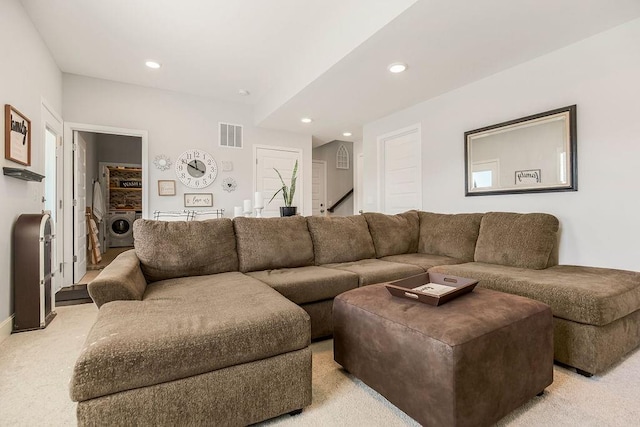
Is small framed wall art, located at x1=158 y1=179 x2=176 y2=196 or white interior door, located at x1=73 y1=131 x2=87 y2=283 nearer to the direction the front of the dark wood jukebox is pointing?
the small framed wall art

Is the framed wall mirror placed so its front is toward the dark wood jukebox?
yes

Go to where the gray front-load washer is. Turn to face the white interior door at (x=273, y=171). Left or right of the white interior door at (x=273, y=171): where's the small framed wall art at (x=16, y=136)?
right

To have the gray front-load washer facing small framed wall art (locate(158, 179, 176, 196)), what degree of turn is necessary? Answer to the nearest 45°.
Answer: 0° — it already faces it

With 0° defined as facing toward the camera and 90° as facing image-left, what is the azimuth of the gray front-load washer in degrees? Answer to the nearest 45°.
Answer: approximately 0°

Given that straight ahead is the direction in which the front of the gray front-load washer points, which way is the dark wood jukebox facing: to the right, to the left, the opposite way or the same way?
to the left

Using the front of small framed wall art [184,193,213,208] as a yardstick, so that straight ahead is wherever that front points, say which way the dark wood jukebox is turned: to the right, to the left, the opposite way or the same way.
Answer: to the left

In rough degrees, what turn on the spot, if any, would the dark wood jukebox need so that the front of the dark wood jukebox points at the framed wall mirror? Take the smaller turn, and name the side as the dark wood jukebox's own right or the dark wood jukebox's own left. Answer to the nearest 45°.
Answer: approximately 45° to the dark wood jukebox's own right

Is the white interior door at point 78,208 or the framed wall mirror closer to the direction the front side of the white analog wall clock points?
the framed wall mirror

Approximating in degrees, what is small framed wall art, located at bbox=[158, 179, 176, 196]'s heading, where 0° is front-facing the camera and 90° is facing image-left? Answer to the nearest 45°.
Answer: approximately 0°

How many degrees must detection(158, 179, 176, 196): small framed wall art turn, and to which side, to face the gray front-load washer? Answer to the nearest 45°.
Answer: approximately 180°

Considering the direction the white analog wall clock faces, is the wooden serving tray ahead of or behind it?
ahead

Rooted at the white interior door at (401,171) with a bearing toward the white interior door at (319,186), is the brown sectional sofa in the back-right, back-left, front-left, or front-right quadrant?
back-left

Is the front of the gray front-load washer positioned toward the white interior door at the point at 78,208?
yes

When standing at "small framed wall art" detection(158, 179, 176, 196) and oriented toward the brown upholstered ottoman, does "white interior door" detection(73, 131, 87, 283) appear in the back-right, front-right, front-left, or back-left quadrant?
back-right
